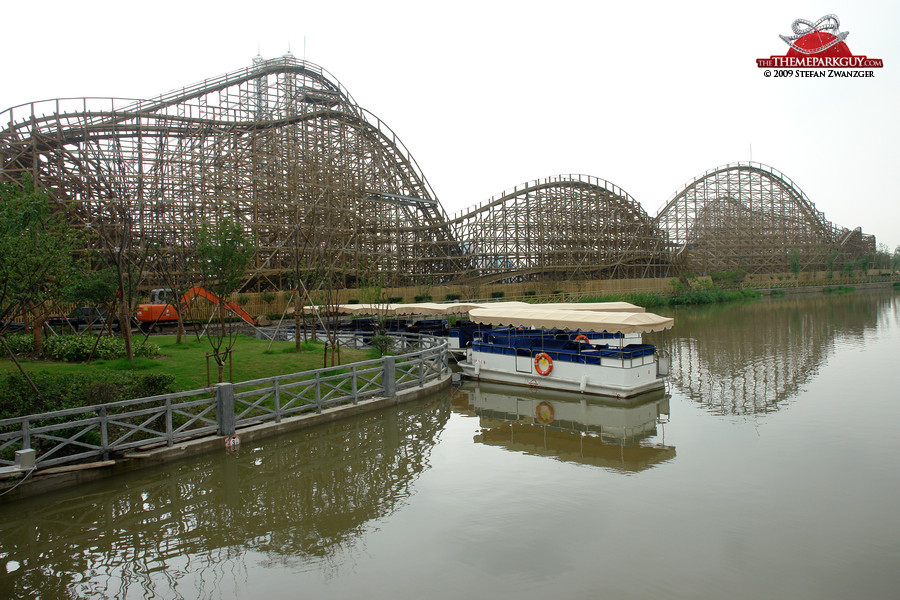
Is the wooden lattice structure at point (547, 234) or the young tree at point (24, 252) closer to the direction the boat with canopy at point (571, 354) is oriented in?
the young tree

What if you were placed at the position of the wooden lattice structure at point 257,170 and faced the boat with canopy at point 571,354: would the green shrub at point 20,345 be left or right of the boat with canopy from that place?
right
